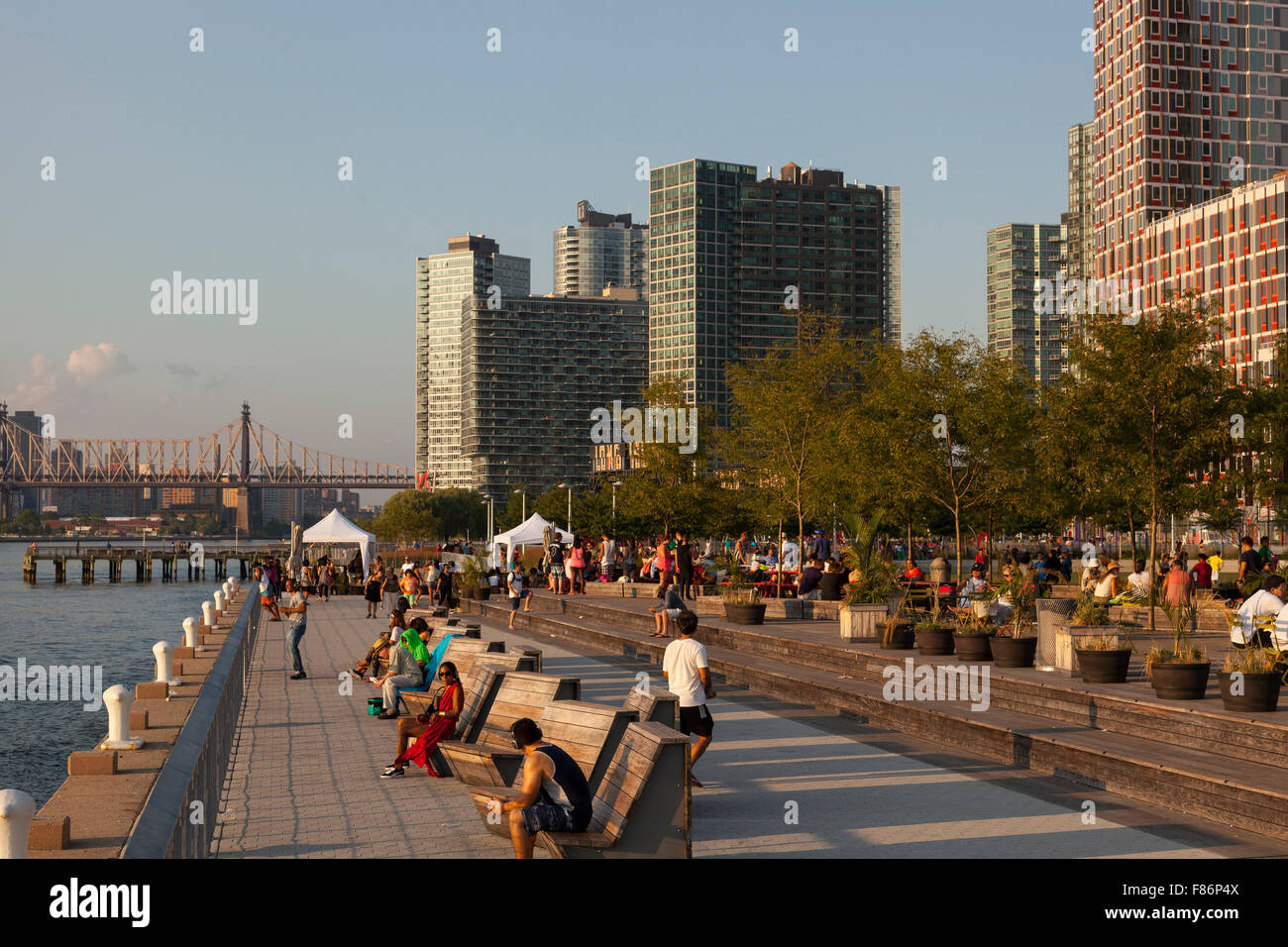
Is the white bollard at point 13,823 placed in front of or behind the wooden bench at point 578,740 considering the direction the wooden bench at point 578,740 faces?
in front

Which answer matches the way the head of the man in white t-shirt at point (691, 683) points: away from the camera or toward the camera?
away from the camera

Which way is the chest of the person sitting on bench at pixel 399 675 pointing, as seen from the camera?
to the viewer's left

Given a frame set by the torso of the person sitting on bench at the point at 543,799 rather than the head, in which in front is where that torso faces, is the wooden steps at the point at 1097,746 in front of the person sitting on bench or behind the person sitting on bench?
behind

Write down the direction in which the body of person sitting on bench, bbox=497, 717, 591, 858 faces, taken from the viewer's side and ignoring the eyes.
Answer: to the viewer's left

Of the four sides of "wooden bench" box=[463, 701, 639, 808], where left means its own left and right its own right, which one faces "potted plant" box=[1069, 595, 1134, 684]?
back

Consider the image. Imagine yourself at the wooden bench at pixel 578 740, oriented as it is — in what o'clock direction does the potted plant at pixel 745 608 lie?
The potted plant is roughly at 5 o'clock from the wooden bench.

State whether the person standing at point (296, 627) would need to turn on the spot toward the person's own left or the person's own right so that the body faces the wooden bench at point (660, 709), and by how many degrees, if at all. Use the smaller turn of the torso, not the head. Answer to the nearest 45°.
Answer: approximately 90° to the person's own left
